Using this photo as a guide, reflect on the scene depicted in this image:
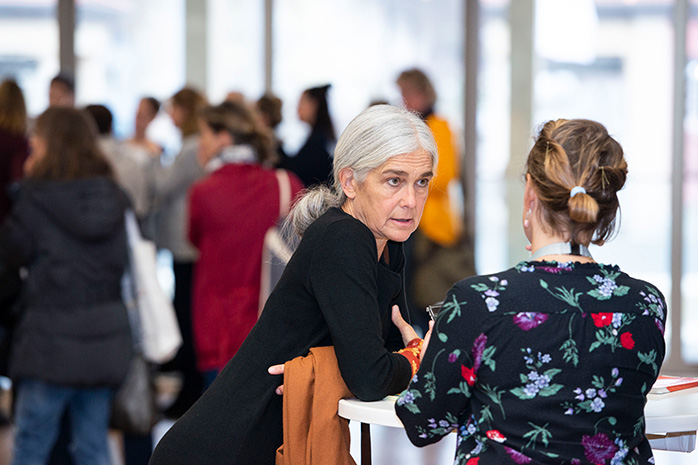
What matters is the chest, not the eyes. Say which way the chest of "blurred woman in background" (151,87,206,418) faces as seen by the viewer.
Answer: to the viewer's left

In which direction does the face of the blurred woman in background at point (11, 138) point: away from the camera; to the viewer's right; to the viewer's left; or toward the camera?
away from the camera

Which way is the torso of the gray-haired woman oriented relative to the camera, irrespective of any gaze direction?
to the viewer's right

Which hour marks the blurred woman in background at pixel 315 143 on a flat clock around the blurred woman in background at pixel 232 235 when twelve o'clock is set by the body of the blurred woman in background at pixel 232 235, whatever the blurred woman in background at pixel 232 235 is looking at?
the blurred woman in background at pixel 315 143 is roughly at 2 o'clock from the blurred woman in background at pixel 232 235.

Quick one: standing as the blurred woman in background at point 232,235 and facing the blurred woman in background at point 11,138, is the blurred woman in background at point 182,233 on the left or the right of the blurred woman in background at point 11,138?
right

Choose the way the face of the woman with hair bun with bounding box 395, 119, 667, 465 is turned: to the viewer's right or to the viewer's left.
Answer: to the viewer's left

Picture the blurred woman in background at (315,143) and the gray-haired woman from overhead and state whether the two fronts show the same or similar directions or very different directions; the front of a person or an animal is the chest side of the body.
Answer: very different directions

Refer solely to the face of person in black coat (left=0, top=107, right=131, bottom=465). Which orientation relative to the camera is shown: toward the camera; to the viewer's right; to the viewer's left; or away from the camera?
away from the camera

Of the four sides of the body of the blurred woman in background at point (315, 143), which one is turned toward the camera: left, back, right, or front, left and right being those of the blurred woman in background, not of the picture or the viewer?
left
